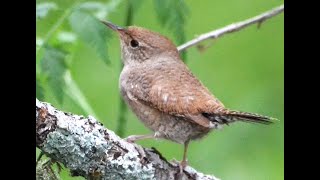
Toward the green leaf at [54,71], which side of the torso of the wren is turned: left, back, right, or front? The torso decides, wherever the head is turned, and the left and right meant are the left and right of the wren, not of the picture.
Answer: front

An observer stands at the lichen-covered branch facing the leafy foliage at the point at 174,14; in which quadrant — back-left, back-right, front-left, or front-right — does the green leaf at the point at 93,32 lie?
front-left

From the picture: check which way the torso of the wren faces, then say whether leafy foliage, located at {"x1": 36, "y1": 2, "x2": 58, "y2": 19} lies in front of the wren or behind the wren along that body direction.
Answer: in front

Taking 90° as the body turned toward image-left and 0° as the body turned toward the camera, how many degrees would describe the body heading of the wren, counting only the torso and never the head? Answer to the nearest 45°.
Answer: approximately 90°
